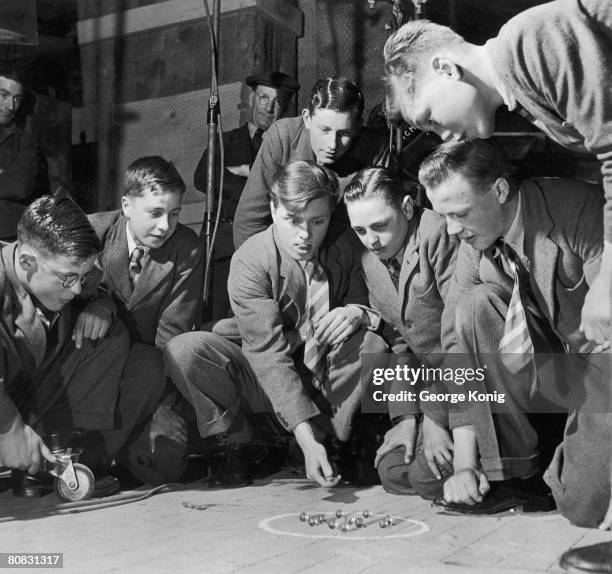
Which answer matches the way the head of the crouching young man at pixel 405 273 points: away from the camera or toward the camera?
toward the camera

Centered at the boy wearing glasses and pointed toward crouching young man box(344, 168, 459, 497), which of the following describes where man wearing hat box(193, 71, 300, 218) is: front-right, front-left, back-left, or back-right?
front-left

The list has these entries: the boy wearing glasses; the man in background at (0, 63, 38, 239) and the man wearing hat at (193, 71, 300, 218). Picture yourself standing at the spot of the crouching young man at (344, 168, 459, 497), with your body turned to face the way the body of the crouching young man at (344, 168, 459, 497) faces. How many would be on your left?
0

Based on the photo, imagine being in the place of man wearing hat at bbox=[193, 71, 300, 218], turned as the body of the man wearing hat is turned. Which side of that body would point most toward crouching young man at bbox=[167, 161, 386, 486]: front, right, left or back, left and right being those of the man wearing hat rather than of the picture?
front

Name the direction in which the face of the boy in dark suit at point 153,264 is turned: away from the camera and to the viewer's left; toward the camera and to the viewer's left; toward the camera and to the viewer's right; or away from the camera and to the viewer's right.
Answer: toward the camera and to the viewer's right

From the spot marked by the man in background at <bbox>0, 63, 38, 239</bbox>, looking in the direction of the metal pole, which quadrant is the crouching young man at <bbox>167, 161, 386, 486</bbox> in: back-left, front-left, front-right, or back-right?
front-right

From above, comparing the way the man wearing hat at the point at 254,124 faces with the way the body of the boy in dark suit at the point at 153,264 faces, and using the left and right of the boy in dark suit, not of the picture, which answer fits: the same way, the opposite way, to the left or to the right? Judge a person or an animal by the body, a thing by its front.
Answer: the same way

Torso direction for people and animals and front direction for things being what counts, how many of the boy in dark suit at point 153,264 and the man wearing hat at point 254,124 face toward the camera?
2

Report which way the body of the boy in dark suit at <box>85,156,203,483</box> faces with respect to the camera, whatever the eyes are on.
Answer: toward the camera

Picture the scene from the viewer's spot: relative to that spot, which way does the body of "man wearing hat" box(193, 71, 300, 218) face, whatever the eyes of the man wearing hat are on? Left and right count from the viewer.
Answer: facing the viewer

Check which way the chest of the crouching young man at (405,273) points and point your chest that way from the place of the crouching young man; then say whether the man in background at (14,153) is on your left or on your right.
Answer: on your right

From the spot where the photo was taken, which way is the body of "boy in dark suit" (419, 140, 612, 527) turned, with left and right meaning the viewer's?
facing the viewer and to the left of the viewer
